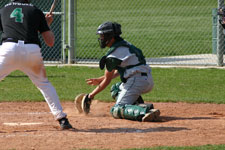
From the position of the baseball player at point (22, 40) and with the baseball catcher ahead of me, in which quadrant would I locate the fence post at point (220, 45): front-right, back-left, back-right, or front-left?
front-left

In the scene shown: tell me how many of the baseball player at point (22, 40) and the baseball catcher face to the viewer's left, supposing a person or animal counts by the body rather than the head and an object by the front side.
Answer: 1

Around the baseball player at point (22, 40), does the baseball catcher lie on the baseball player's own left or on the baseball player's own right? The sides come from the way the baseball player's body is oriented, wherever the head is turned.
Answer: on the baseball player's own right

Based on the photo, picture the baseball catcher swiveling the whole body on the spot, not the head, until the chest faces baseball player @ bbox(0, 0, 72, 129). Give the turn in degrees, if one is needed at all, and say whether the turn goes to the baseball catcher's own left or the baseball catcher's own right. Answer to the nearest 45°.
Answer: approximately 45° to the baseball catcher's own left

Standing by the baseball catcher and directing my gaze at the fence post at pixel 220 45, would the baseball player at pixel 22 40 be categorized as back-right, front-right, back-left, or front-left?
back-left

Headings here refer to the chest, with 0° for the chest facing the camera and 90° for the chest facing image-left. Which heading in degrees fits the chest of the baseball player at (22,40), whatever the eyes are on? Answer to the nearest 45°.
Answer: approximately 180°

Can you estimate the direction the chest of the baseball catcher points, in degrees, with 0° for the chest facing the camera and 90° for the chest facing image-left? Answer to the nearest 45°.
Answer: approximately 90°

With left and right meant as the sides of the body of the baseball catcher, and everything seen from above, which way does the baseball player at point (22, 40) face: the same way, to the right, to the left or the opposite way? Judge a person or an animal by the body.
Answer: to the right

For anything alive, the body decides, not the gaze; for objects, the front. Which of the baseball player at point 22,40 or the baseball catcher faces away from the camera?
the baseball player
